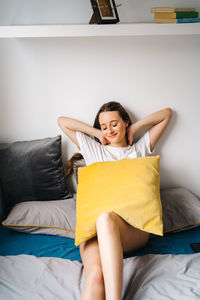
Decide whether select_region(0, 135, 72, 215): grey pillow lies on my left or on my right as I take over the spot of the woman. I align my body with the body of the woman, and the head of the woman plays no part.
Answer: on my right

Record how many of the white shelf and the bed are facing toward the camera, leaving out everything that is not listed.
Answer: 2

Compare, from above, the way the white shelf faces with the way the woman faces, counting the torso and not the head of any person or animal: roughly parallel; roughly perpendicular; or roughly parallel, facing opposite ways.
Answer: roughly parallel

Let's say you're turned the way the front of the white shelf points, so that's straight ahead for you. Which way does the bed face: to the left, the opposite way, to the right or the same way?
the same way

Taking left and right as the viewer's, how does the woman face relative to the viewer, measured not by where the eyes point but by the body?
facing the viewer

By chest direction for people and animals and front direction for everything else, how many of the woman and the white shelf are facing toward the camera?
2

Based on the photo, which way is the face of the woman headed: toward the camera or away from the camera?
toward the camera

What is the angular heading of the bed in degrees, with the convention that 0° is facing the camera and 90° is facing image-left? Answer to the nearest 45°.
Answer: approximately 0°
